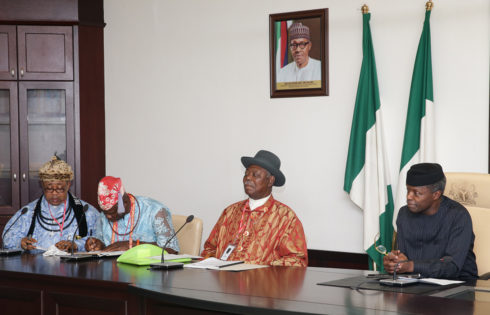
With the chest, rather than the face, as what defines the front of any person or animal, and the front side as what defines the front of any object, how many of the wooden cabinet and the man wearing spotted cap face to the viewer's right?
0

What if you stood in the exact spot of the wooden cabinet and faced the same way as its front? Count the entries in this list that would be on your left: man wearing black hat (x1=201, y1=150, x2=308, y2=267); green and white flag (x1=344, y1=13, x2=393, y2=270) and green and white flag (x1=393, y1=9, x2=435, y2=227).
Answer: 3

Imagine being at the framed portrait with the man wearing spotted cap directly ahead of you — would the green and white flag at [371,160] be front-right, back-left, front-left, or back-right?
back-left

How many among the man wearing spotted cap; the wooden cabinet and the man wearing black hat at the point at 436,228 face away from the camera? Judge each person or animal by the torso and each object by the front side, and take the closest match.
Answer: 0

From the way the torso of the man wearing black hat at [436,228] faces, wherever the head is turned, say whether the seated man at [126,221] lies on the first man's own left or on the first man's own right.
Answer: on the first man's own right

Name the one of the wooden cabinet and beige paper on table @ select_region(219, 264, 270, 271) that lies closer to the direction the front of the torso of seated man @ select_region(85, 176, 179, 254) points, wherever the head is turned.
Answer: the beige paper on table

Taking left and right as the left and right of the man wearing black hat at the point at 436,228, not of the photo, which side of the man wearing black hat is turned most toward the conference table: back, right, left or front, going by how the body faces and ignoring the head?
front

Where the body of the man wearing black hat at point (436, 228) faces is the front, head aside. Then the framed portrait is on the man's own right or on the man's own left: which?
on the man's own right

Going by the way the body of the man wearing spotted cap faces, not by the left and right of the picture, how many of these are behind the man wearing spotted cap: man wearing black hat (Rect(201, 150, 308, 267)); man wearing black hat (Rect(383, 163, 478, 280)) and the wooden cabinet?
1

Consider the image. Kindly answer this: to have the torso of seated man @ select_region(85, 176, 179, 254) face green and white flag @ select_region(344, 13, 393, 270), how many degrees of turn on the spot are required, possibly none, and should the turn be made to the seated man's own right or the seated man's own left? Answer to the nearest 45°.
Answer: approximately 135° to the seated man's own left

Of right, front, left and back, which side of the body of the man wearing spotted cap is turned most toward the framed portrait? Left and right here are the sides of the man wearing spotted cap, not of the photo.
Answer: left

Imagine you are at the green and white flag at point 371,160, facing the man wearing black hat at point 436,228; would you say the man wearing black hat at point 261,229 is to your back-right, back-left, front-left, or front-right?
front-right

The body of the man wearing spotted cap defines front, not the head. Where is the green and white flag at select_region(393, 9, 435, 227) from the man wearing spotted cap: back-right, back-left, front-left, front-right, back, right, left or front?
left

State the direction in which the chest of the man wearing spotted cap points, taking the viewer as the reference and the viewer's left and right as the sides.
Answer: facing the viewer

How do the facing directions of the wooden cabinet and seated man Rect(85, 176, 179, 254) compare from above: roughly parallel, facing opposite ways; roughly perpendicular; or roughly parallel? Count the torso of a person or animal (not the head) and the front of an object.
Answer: roughly parallel

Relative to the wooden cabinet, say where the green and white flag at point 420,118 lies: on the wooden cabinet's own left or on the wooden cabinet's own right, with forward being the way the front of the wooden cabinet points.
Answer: on the wooden cabinet's own left

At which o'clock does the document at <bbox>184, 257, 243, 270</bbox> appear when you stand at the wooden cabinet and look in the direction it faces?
The document is roughly at 10 o'clock from the wooden cabinet.

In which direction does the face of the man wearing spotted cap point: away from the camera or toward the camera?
toward the camera

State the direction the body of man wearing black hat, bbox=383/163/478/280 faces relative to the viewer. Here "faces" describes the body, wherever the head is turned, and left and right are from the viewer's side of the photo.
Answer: facing the viewer and to the left of the viewer
